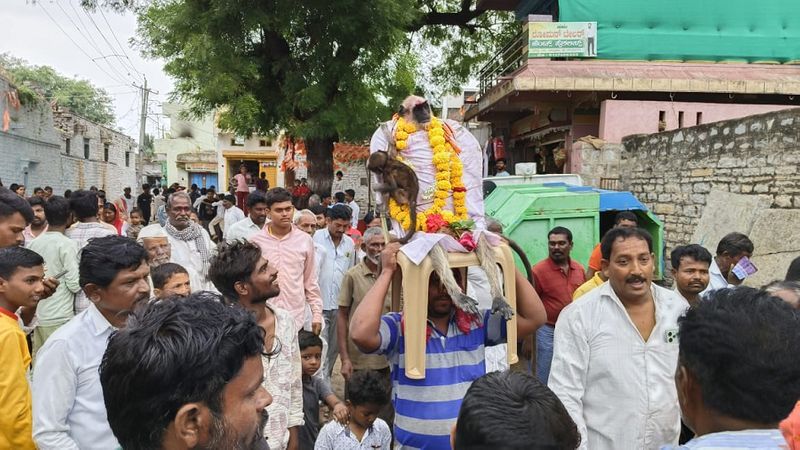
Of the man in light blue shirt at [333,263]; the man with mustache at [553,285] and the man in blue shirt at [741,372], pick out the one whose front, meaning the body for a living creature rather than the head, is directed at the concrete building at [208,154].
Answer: the man in blue shirt

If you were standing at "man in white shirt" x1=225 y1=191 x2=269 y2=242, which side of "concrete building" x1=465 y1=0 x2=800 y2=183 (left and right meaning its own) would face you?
front

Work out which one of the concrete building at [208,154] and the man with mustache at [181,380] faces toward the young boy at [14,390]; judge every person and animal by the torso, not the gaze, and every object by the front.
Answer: the concrete building

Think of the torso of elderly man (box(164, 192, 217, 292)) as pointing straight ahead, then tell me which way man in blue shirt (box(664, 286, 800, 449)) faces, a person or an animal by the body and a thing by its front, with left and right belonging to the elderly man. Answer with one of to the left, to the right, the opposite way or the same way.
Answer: the opposite way

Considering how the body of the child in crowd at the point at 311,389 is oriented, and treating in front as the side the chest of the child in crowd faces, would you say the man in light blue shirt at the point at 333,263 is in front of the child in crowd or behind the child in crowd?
behind

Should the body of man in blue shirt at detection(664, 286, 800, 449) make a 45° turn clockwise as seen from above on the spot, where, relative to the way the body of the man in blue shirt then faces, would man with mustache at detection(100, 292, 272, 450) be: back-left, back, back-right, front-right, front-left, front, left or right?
back-left

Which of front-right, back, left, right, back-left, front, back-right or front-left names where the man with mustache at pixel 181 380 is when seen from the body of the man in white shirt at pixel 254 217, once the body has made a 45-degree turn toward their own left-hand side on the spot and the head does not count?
right

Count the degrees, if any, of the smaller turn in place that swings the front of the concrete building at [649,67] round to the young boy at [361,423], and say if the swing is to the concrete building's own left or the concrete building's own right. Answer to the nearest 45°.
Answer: approximately 45° to the concrete building's own left

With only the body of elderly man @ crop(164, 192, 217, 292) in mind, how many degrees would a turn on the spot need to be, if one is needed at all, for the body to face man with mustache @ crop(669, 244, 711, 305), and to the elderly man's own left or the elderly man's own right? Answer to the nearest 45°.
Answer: approximately 45° to the elderly man's own left
